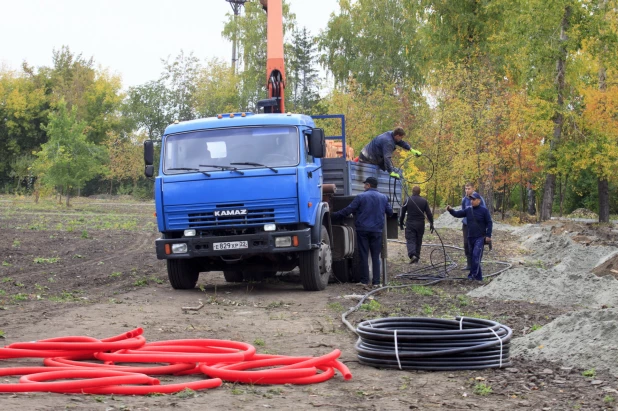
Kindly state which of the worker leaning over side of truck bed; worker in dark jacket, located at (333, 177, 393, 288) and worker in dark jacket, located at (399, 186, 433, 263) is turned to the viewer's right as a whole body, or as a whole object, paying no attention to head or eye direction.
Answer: the worker leaning over side of truck bed

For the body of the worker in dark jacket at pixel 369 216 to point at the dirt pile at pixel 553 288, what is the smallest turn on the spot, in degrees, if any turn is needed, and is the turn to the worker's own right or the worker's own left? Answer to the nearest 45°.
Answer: approximately 135° to the worker's own right

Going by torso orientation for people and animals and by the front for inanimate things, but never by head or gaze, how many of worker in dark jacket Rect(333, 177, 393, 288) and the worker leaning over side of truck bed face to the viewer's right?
1

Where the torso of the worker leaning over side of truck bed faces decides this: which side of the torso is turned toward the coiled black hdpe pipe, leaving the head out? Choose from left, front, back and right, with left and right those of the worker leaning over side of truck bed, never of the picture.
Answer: right

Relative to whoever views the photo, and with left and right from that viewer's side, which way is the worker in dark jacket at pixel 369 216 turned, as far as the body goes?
facing away from the viewer

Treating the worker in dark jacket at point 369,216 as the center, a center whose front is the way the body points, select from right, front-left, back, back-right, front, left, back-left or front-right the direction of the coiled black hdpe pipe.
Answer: back

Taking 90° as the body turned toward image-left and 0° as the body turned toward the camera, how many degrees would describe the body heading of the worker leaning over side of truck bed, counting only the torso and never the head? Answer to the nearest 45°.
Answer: approximately 270°
